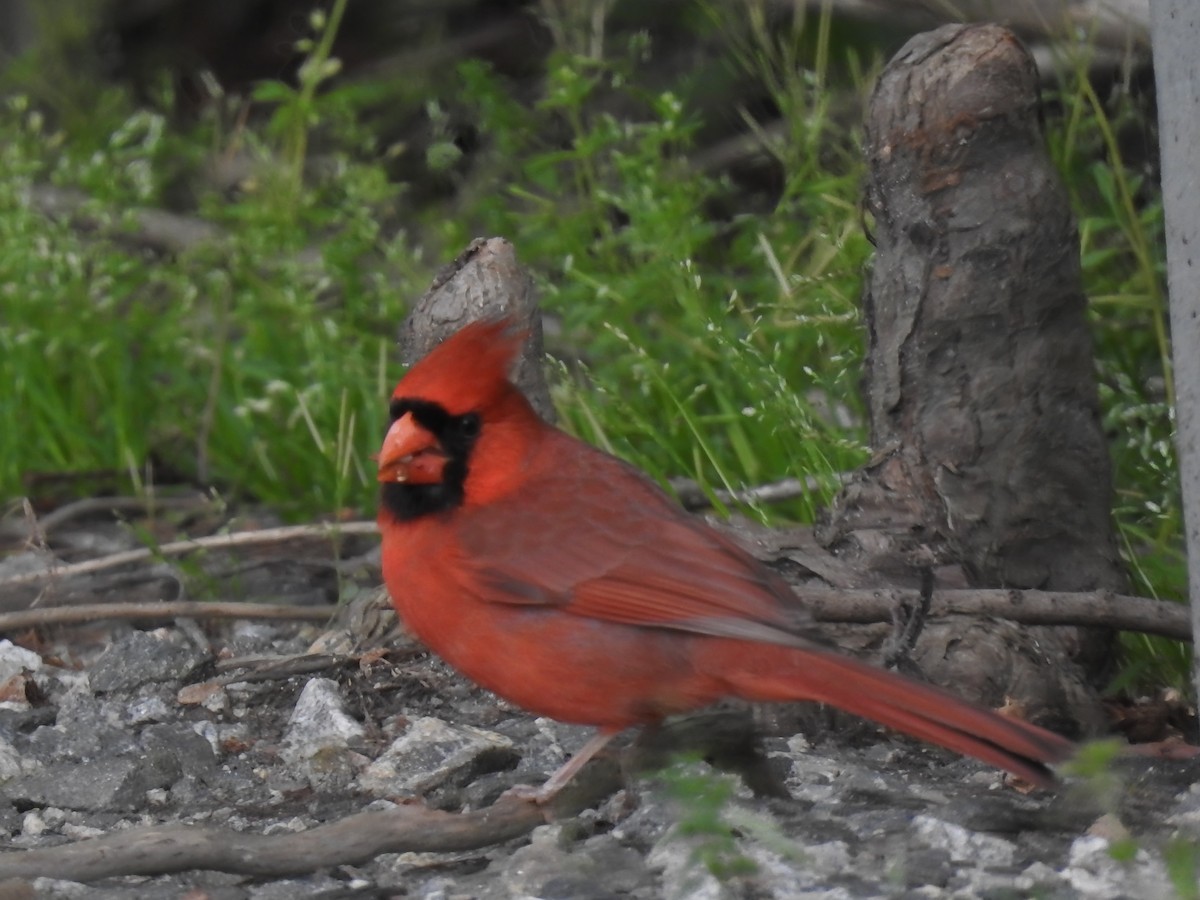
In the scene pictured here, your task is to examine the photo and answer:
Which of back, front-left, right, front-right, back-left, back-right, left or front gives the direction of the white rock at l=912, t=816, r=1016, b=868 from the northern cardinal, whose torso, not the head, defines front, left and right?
back-left

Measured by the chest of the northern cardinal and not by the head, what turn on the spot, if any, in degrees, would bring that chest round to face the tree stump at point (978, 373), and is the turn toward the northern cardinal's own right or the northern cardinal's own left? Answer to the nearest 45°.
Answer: approximately 135° to the northern cardinal's own right

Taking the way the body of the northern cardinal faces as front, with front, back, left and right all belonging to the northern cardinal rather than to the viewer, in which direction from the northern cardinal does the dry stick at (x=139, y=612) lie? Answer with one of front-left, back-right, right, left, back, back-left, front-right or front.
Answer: front-right

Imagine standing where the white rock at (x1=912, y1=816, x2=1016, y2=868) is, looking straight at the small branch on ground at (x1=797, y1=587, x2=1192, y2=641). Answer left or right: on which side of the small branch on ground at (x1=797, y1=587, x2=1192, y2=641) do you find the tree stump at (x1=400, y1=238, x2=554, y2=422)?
left

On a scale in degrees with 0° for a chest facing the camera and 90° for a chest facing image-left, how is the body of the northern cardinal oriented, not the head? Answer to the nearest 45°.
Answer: approximately 90°

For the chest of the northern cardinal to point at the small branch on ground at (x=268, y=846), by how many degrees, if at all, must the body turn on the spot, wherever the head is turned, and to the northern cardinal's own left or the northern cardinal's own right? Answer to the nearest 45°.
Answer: approximately 45° to the northern cardinal's own left

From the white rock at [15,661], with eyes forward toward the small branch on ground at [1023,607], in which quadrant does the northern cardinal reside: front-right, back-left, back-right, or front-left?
front-right

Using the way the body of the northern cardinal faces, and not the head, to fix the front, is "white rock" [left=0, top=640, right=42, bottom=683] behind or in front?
in front

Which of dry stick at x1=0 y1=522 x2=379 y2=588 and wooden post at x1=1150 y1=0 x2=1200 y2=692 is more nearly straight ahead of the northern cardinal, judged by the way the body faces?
the dry stick

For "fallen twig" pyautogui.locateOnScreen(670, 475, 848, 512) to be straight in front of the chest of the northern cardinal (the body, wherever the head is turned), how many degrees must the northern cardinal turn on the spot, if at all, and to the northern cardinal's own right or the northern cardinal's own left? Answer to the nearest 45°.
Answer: approximately 90° to the northern cardinal's own right
